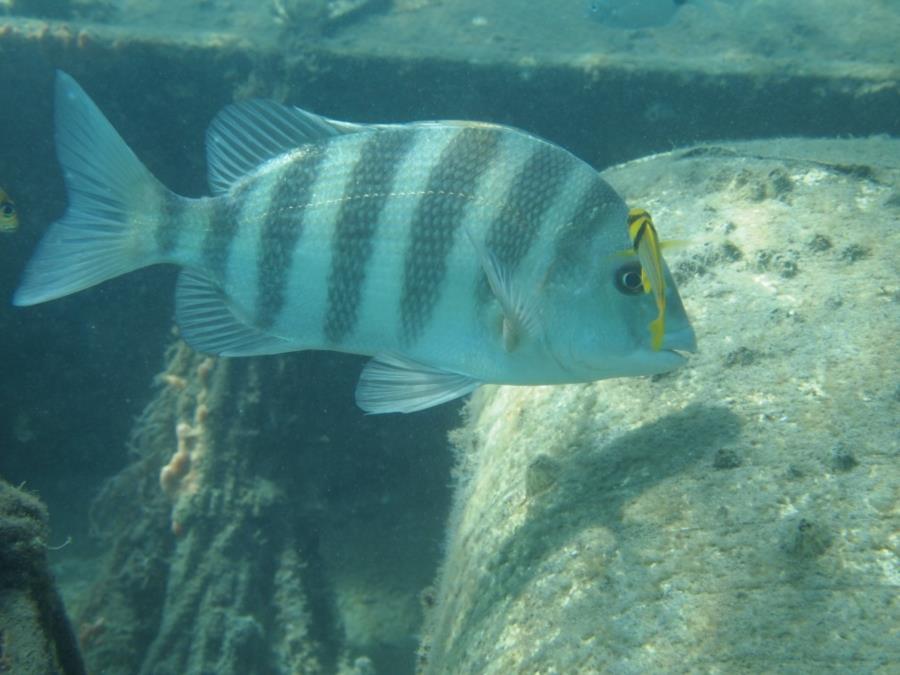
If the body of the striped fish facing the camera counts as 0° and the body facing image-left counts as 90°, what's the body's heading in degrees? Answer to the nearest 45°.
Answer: approximately 270°

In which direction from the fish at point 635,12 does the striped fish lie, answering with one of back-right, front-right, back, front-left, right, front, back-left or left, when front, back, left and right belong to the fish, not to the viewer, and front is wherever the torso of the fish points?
left

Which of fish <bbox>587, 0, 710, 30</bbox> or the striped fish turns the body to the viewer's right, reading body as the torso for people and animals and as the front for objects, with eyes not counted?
the striped fish

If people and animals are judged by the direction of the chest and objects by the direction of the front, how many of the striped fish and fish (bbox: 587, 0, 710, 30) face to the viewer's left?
1

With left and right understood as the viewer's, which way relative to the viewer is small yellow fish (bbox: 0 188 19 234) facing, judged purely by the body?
facing to the right of the viewer

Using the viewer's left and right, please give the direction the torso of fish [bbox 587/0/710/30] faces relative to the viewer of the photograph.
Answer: facing to the left of the viewer

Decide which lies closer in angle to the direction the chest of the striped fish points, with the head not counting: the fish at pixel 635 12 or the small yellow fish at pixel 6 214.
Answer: the fish

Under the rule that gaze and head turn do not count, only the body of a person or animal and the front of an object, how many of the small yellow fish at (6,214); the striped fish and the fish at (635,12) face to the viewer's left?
1

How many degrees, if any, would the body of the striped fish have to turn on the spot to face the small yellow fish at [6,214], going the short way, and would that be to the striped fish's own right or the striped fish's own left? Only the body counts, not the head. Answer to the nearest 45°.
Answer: approximately 135° to the striped fish's own left

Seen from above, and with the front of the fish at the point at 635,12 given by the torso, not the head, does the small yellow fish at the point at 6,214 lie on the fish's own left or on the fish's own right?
on the fish's own left

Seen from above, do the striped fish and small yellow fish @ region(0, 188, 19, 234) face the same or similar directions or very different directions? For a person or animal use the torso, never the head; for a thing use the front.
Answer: same or similar directions

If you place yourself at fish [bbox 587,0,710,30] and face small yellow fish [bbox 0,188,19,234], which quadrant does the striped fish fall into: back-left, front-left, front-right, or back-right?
front-left
